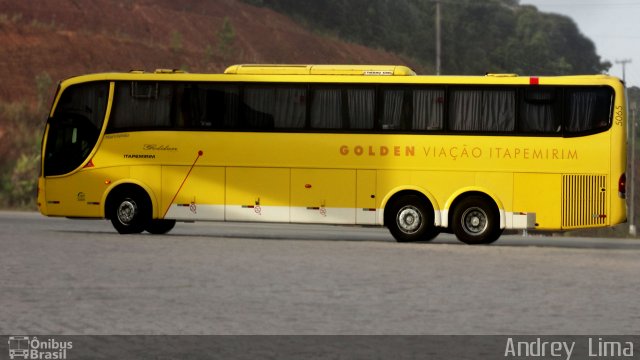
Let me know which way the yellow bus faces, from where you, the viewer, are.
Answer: facing to the left of the viewer
